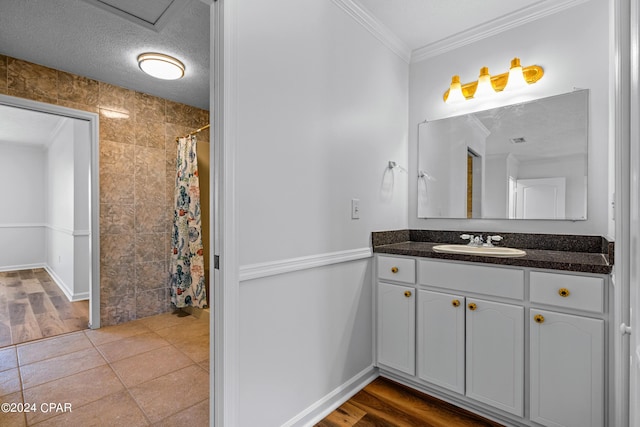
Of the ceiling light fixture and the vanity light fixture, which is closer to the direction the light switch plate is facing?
the vanity light fixture

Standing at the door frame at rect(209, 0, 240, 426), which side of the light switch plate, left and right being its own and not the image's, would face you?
right

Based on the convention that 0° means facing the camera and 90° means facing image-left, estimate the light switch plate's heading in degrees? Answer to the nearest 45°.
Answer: approximately 315°

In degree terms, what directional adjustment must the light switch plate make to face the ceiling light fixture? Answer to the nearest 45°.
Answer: approximately 135° to its right

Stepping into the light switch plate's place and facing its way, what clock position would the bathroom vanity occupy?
The bathroom vanity is roughly at 11 o'clock from the light switch plate.

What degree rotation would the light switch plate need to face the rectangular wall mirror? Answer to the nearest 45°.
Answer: approximately 45° to its left

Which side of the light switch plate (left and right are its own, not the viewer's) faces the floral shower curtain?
back

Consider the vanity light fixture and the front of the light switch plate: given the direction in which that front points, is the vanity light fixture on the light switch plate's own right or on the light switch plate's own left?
on the light switch plate's own left

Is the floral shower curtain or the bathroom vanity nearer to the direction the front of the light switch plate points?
the bathroom vanity

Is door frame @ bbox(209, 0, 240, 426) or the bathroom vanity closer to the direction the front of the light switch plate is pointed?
the bathroom vanity

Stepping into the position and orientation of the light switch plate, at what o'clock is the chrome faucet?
The chrome faucet is roughly at 10 o'clock from the light switch plate.
